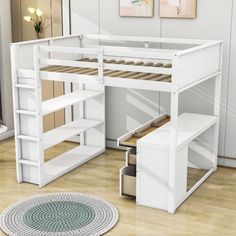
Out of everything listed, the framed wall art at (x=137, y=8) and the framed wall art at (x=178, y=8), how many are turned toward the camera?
2

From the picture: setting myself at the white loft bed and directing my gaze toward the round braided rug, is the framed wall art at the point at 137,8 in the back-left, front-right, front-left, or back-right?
back-right

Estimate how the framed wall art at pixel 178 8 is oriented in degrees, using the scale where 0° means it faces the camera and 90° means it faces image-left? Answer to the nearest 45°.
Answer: approximately 0°

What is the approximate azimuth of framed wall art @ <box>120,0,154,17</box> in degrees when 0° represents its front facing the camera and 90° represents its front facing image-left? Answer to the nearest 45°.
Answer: approximately 0°
